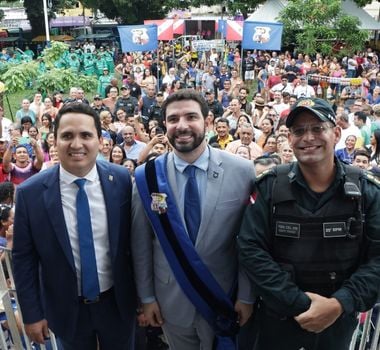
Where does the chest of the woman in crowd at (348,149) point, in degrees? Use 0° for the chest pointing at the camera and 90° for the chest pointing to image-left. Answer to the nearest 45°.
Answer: approximately 0°

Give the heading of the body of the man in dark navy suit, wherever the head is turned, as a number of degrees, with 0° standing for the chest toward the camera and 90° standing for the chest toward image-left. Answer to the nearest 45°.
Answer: approximately 0°

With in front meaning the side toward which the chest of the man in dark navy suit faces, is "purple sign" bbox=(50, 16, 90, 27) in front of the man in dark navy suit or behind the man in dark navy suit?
behind

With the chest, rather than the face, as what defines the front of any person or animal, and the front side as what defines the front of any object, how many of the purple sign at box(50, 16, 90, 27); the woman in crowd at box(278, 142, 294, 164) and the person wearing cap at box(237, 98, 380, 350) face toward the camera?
3

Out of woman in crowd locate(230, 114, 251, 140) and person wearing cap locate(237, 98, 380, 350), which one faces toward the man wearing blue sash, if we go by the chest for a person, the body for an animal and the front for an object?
the woman in crowd

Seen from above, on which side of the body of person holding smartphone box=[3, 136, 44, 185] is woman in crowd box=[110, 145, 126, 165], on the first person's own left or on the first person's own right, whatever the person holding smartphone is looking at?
on the first person's own left

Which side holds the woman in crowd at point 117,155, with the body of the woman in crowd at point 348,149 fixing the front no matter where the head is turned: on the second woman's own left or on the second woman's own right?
on the second woman's own right

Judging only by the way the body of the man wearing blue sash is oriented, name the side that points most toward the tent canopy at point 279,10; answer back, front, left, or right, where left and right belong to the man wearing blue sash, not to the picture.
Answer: back

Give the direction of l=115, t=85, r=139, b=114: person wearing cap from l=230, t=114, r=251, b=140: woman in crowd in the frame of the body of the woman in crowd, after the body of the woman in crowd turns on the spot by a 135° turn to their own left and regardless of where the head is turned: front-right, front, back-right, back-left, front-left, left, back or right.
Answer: left

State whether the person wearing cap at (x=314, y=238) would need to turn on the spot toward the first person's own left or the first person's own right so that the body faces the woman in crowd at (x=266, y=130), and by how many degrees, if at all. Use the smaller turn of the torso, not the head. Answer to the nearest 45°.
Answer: approximately 180°

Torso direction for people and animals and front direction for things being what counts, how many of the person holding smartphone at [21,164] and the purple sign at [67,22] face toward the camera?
2
